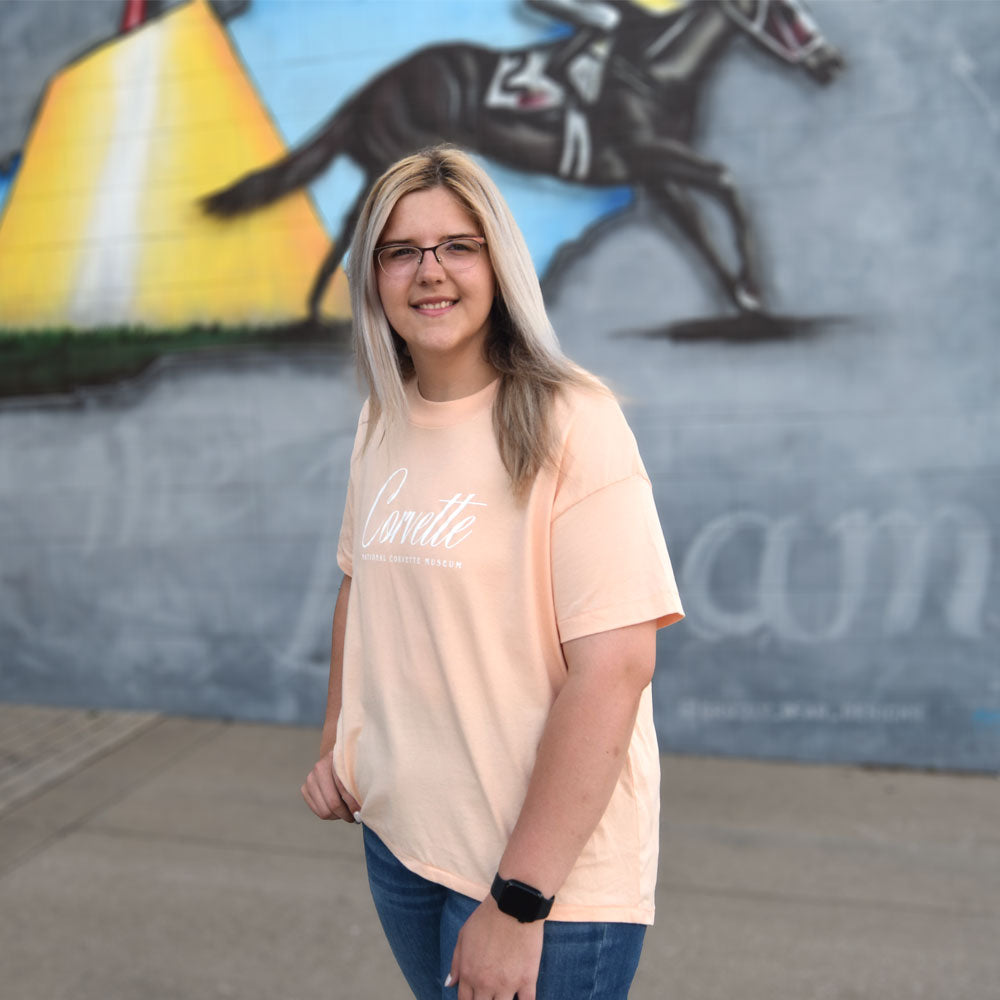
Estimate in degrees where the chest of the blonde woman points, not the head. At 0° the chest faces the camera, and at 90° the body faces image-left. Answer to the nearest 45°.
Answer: approximately 45°
